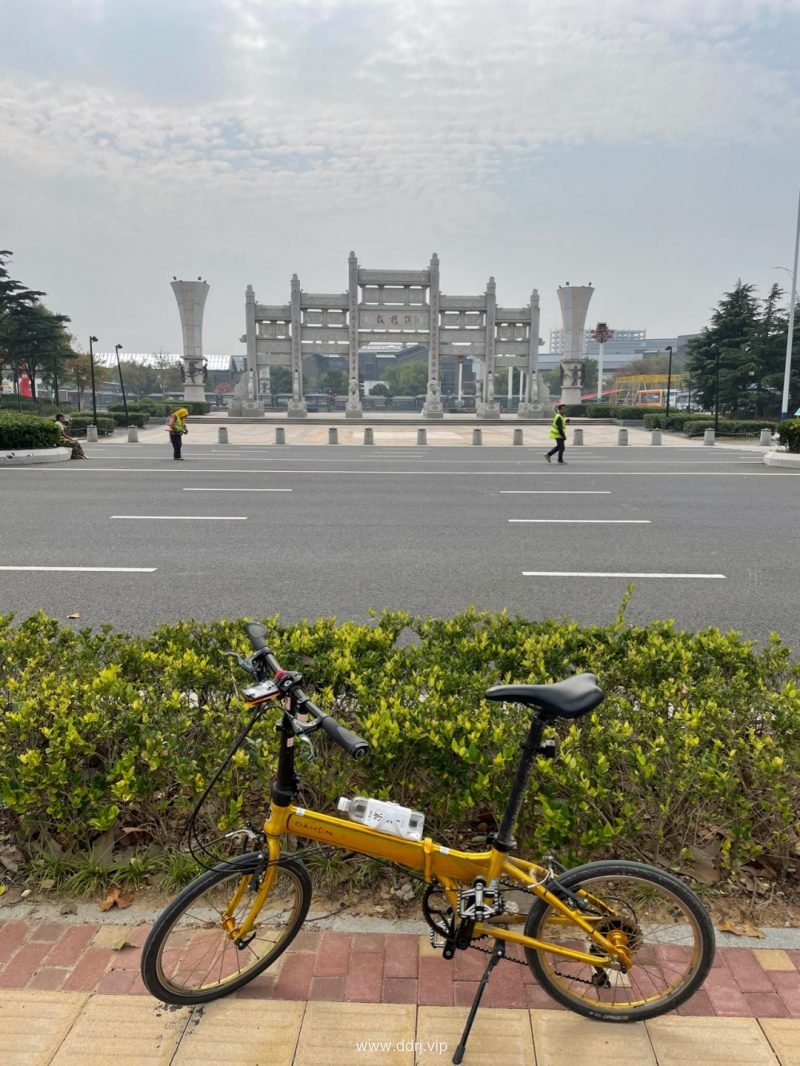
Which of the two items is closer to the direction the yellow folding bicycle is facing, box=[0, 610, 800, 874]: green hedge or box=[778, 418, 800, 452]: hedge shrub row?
the green hedge

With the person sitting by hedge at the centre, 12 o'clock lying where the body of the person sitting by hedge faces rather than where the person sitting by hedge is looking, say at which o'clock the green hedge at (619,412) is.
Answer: The green hedge is roughly at 11 o'clock from the person sitting by hedge.

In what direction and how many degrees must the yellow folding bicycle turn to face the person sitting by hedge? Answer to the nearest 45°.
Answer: approximately 45° to its right

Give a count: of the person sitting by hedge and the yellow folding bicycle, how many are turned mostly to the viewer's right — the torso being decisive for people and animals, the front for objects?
1

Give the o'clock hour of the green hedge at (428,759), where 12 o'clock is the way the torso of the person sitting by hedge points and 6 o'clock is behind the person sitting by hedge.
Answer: The green hedge is roughly at 3 o'clock from the person sitting by hedge.

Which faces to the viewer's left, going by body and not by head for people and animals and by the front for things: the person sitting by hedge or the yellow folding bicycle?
the yellow folding bicycle

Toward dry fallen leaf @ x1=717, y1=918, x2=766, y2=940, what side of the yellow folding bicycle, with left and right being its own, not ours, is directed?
back

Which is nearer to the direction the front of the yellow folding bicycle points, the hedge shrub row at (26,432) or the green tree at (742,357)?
the hedge shrub row

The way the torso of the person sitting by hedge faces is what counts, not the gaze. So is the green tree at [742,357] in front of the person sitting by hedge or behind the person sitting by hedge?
in front

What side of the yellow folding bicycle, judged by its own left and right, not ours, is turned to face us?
left

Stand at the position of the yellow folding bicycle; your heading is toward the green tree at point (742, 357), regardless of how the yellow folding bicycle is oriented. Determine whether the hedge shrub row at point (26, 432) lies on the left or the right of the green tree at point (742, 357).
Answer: left

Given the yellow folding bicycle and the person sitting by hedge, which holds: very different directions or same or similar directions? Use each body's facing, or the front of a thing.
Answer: very different directions

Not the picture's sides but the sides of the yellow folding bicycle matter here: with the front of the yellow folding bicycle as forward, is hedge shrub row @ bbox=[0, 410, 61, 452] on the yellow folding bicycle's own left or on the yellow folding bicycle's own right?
on the yellow folding bicycle's own right

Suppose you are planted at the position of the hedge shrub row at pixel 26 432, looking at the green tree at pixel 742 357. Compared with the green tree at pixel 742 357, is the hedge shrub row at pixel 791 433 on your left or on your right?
right

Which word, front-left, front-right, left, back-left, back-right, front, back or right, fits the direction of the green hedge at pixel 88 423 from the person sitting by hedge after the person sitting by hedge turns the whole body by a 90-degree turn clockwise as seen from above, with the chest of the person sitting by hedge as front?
back

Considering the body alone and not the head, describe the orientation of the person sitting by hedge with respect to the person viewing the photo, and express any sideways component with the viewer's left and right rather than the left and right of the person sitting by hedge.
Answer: facing to the right of the viewer
